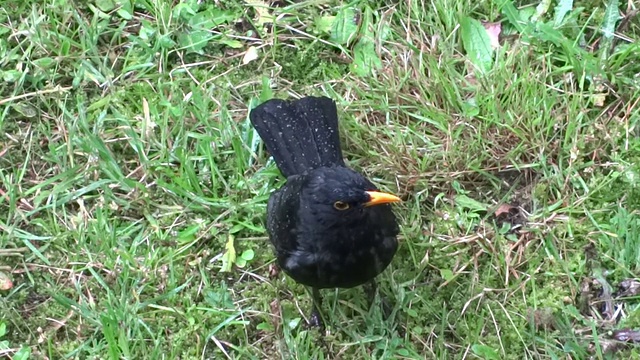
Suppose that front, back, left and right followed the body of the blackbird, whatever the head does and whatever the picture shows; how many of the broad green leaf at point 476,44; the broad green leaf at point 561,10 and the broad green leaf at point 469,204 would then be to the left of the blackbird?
3

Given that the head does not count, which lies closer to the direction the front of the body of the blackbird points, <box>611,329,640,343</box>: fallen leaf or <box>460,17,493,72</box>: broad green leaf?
the fallen leaf

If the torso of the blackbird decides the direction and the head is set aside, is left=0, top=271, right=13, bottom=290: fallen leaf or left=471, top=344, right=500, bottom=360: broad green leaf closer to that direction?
the broad green leaf

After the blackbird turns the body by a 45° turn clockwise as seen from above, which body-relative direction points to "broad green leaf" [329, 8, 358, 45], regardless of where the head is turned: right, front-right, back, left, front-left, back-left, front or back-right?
back

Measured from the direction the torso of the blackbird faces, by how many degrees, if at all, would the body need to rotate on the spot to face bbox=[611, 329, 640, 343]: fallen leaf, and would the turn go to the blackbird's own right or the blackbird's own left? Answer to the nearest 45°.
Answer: approximately 45° to the blackbird's own left

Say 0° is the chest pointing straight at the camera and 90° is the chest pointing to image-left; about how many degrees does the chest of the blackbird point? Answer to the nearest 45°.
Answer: approximately 315°

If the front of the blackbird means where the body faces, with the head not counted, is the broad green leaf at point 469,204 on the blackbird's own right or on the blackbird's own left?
on the blackbird's own left

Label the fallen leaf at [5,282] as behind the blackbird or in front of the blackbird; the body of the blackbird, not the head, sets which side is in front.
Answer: behind

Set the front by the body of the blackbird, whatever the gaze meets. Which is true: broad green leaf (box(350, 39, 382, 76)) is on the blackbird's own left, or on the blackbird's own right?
on the blackbird's own left

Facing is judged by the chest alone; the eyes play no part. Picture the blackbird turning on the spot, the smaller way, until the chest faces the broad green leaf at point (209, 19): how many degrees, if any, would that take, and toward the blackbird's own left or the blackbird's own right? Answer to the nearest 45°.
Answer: approximately 135° to the blackbird's own left

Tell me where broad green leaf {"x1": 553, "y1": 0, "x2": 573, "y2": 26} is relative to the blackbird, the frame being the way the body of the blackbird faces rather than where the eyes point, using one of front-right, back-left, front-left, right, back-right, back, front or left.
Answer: left

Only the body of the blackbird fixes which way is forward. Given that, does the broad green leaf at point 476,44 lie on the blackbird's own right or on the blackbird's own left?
on the blackbird's own left
